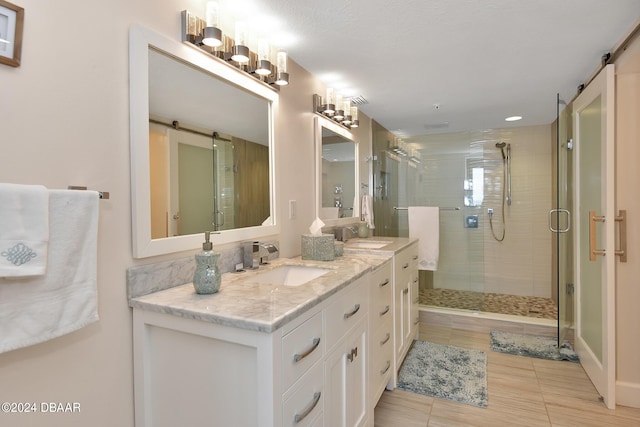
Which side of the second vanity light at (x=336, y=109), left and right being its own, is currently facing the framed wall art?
right

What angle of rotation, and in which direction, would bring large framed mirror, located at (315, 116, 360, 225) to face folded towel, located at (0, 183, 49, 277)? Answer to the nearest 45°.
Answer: approximately 45° to its right

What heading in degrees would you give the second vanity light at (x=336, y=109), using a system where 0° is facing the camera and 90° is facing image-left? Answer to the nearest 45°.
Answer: approximately 315°

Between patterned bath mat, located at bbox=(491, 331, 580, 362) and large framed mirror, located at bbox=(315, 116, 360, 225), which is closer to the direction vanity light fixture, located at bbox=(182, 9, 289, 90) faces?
the patterned bath mat

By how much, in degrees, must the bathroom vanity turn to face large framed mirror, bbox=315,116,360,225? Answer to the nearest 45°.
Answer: approximately 135° to its left

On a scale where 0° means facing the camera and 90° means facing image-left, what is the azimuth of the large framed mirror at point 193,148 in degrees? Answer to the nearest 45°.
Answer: approximately 315°

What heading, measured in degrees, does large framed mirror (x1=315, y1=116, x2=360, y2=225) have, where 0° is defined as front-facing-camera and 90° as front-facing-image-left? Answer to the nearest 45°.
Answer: approximately 315°

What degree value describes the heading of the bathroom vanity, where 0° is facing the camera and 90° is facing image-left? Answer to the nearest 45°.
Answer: approximately 315°
